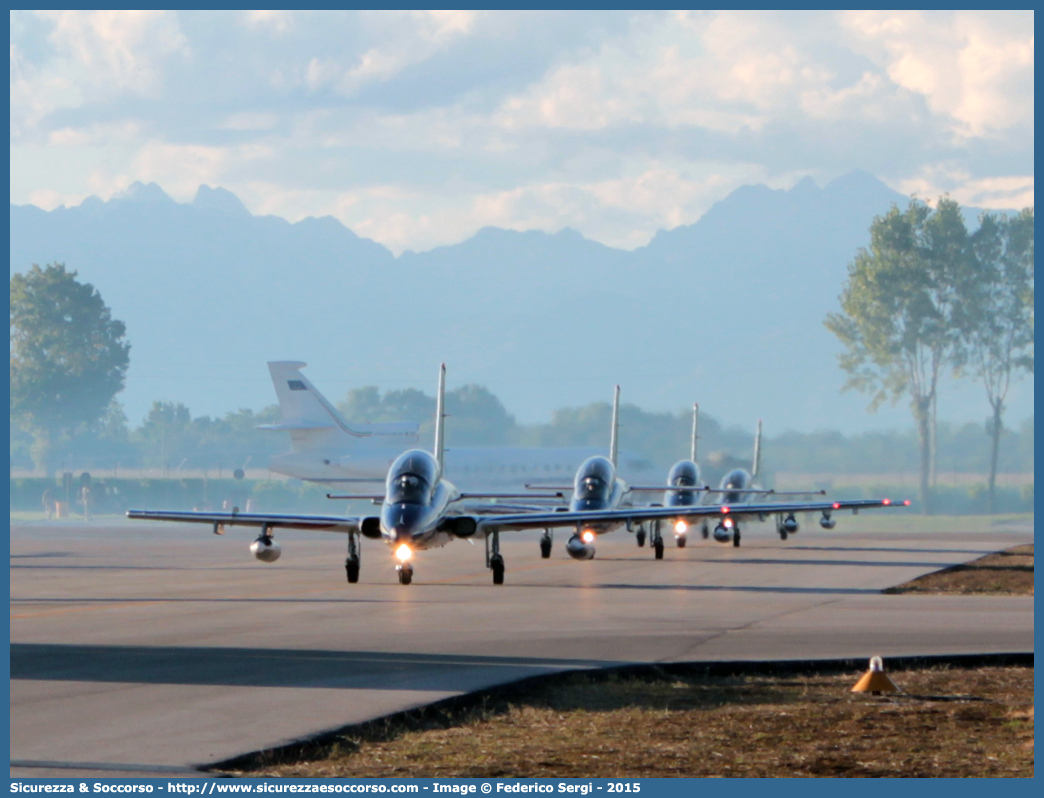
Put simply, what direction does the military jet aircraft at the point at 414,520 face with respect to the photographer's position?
facing the viewer

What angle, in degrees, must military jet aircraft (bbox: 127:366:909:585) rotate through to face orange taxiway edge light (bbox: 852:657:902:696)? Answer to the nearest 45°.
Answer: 0° — it already faces it
